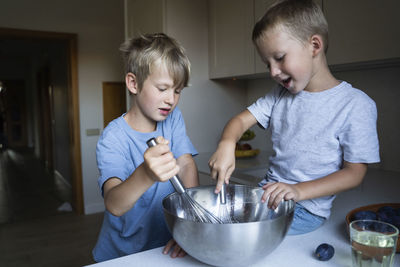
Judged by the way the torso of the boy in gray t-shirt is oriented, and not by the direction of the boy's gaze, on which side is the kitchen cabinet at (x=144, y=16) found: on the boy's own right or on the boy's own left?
on the boy's own right

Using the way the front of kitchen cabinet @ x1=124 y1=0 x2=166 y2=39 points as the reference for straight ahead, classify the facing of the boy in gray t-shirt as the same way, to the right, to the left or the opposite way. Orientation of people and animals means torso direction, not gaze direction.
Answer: the same way

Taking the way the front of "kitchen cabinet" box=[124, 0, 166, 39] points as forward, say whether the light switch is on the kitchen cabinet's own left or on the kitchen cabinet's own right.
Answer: on the kitchen cabinet's own right

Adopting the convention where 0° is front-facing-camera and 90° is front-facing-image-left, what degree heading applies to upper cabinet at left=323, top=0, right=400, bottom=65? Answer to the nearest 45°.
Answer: approximately 45°

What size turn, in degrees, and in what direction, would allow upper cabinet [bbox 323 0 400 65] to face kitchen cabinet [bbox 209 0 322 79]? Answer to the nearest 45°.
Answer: approximately 90° to its right

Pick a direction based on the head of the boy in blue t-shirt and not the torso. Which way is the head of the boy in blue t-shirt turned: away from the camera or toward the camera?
toward the camera

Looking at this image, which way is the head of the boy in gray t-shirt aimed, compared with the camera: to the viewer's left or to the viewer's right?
to the viewer's left

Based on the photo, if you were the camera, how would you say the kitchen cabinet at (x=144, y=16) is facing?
facing the viewer and to the left of the viewer

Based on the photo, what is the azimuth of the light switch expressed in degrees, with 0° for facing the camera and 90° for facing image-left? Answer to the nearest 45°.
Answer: approximately 0°

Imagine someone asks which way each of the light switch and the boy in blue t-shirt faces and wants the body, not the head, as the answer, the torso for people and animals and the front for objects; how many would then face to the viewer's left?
0

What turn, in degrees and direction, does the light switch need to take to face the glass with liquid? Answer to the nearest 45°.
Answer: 0° — it already faces it

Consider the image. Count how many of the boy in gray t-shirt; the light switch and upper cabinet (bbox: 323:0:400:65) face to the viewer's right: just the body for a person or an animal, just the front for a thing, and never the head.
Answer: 0
